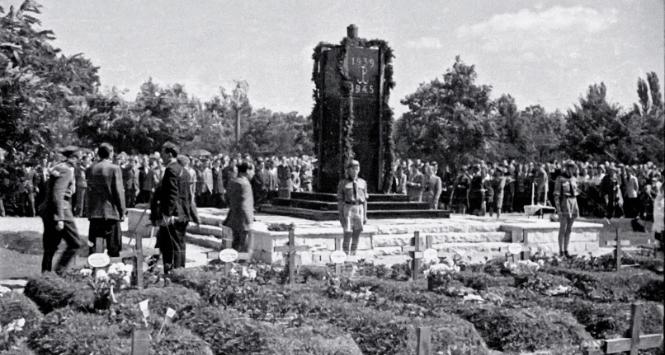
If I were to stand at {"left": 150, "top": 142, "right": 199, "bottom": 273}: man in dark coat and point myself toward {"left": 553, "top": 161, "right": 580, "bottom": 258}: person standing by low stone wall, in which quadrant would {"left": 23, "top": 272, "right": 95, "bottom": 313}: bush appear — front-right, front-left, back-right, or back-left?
back-right

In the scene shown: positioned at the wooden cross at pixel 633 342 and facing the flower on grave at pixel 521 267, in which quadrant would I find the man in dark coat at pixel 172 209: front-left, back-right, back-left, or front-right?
front-left

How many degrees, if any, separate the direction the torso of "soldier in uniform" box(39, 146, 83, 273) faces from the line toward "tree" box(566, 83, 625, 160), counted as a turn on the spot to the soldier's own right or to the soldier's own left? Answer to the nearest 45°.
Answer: approximately 45° to the soldier's own left

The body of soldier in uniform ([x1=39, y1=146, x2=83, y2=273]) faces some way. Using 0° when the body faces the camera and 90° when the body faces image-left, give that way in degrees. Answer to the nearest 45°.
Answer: approximately 270°

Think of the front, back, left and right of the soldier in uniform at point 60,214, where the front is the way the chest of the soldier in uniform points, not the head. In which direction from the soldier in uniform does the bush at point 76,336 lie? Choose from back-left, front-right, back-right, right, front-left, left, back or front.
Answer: right

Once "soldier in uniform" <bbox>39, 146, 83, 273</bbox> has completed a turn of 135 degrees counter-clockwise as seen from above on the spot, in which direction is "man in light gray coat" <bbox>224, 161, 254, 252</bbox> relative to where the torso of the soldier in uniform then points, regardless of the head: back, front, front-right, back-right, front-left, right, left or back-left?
back-right

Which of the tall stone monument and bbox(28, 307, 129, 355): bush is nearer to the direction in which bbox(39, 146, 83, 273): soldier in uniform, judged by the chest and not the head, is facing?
the tall stone monument

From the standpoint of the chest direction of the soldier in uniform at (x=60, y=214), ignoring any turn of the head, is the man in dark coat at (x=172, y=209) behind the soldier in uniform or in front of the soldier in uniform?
in front

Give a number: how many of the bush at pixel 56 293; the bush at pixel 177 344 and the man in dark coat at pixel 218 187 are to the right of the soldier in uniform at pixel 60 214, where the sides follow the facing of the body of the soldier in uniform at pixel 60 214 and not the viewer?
2

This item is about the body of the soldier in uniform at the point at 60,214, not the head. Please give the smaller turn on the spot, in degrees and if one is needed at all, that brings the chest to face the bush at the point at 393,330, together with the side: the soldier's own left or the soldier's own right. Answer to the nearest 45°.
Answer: approximately 45° to the soldier's own right

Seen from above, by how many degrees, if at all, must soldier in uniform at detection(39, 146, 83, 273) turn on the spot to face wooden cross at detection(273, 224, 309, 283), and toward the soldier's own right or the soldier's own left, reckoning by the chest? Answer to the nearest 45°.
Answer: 0° — they already face it

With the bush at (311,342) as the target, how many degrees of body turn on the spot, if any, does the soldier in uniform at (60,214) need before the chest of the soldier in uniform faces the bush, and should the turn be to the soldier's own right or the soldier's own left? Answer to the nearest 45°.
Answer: approximately 45° to the soldier's own right

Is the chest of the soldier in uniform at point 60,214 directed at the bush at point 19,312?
no

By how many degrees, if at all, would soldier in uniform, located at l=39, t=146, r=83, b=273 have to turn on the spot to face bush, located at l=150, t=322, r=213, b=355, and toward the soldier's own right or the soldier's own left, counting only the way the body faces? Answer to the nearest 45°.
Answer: approximately 90° to the soldier's own right

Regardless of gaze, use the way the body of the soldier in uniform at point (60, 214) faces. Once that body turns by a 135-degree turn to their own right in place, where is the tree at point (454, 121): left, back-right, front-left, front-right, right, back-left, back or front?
back

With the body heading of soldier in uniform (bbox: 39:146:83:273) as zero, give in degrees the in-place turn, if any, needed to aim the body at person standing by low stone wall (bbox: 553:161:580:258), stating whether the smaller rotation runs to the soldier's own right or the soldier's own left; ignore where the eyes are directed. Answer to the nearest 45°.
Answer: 0° — they already face them

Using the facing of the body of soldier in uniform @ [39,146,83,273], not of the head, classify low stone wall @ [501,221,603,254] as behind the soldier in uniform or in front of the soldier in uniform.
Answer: in front

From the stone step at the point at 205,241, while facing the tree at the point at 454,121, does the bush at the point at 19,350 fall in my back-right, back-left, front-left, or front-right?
back-right
